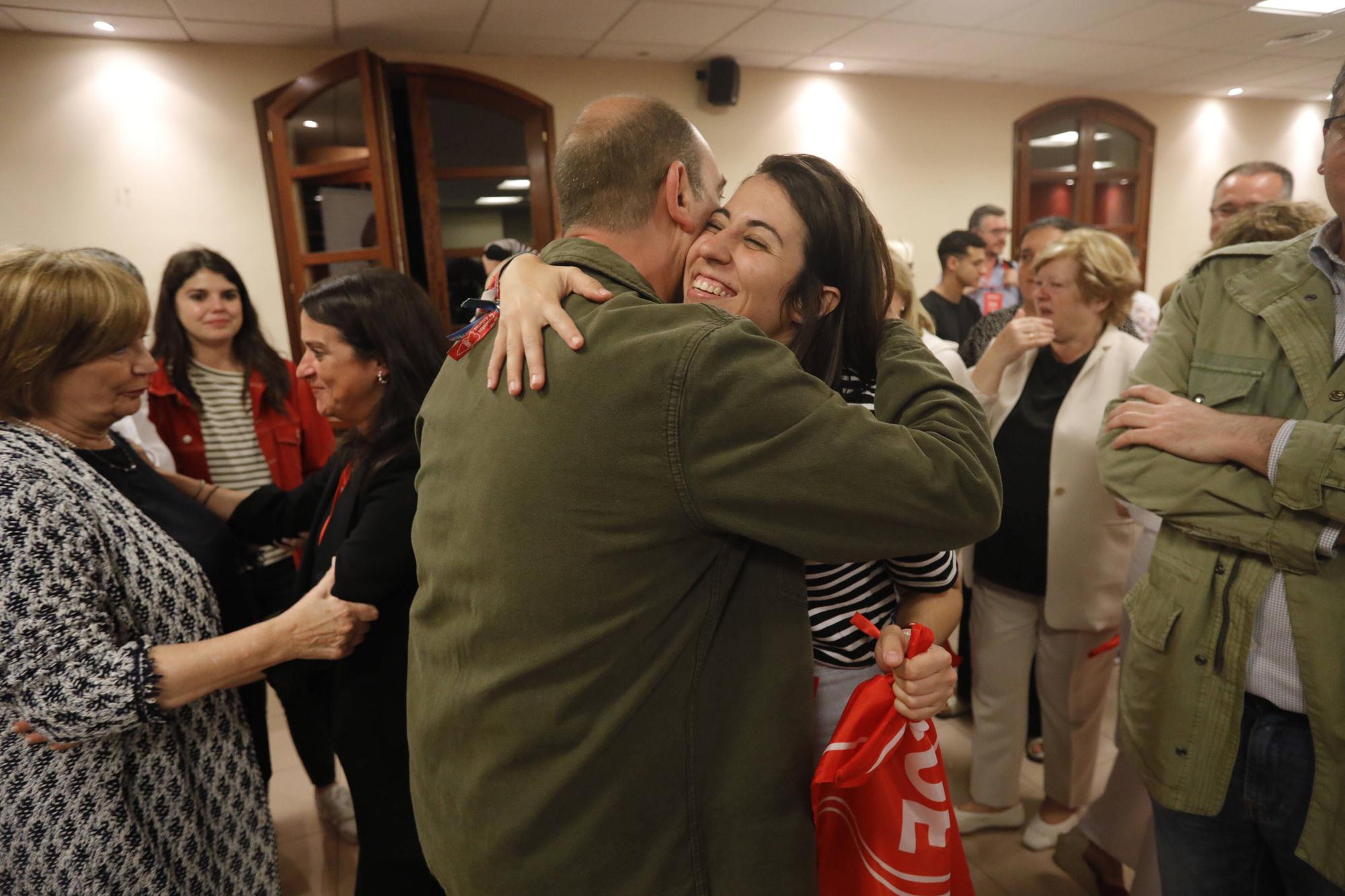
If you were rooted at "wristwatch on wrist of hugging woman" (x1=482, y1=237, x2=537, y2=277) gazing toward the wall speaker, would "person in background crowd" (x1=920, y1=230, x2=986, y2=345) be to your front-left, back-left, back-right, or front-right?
front-right

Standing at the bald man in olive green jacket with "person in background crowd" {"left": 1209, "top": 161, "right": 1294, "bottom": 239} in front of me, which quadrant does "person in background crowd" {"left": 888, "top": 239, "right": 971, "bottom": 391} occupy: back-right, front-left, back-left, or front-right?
front-left

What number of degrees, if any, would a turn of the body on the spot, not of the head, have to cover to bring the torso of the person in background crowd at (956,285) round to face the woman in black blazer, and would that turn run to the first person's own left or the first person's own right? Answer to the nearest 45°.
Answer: approximately 45° to the first person's own right

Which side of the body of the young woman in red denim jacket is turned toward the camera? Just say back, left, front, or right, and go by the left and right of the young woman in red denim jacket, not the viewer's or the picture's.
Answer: front

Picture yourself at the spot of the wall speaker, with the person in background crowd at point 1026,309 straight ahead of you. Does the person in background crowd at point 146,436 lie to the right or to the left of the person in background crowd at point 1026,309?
right

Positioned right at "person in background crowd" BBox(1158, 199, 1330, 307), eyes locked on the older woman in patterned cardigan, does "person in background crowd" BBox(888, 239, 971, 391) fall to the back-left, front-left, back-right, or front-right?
front-right

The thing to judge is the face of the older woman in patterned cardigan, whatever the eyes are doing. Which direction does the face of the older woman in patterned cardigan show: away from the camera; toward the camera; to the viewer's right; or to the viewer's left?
to the viewer's right

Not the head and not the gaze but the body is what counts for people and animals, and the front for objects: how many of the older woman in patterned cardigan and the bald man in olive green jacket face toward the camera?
0

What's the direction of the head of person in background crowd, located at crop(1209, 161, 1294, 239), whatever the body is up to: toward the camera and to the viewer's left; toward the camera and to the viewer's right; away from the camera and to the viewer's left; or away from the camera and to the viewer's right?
toward the camera and to the viewer's left

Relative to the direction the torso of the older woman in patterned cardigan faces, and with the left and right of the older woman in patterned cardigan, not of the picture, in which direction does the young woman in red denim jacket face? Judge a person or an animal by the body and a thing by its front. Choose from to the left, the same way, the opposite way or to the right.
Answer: to the right

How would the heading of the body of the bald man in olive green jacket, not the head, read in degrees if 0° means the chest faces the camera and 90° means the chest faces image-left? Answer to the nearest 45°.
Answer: approximately 225°

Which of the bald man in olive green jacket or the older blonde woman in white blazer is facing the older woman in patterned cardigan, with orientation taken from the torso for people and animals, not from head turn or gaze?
the older blonde woman in white blazer

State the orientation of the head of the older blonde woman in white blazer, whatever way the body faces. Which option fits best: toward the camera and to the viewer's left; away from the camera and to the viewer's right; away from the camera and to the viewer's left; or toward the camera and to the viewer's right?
toward the camera and to the viewer's left

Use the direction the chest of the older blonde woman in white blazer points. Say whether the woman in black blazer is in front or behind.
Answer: in front
